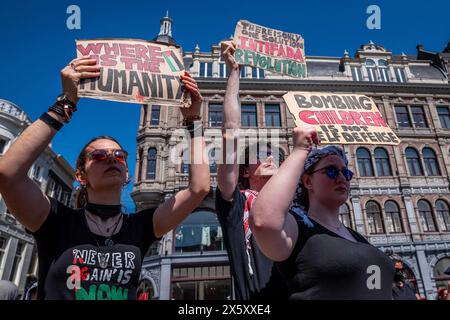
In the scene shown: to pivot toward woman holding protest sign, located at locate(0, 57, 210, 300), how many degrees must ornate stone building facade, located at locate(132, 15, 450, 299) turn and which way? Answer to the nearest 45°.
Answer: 0° — it already faces them

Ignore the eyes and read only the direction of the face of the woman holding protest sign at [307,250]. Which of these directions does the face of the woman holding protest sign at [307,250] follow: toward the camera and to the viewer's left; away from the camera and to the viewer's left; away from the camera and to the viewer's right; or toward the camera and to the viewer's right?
toward the camera and to the viewer's right

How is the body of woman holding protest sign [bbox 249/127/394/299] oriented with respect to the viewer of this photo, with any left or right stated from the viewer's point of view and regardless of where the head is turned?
facing the viewer and to the right of the viewer

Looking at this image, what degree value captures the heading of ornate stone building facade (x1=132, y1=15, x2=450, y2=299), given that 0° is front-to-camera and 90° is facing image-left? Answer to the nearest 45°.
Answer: approximately 0°

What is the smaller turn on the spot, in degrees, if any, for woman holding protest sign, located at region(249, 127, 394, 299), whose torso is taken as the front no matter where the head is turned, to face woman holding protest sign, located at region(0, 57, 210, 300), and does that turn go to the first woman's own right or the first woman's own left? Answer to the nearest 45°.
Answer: approximately 135° to the first woman's own right
